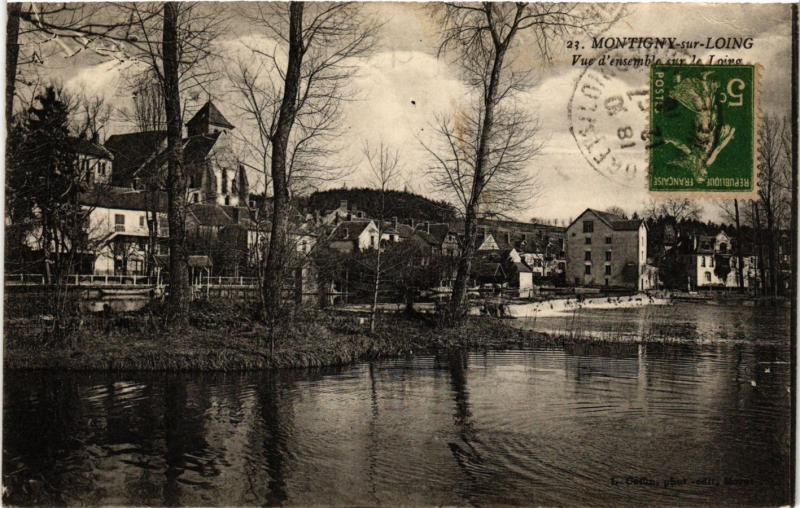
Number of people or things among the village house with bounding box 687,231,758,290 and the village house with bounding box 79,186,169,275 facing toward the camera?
2

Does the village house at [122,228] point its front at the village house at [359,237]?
no

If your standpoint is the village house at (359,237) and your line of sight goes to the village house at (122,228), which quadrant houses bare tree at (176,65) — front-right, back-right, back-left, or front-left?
front-left

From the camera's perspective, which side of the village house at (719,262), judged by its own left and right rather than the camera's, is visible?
front

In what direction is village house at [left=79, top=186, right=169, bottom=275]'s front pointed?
toward the camera

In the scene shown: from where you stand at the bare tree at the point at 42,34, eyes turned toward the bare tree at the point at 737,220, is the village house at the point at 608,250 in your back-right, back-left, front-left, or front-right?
front-left

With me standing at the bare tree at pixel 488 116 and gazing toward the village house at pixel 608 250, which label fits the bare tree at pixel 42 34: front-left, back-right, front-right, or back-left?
back-left

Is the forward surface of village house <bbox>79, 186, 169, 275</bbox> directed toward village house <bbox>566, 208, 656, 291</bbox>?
no

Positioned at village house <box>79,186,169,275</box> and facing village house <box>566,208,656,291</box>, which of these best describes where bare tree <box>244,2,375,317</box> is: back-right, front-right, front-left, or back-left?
front-right

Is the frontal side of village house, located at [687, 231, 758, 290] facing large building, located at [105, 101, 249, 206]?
no

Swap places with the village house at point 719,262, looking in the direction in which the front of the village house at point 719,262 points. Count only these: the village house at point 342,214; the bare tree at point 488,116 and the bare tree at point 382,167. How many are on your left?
0
